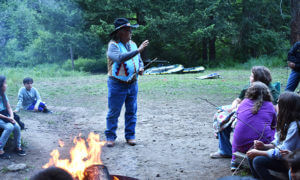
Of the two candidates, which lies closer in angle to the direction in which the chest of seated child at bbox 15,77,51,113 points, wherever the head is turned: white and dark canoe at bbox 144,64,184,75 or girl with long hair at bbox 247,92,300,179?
the girl with long hair

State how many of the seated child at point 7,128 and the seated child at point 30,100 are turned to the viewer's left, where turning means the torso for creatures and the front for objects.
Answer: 0

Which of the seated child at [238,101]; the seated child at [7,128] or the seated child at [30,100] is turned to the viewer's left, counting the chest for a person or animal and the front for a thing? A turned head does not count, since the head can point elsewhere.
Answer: the seated child at [238,101]

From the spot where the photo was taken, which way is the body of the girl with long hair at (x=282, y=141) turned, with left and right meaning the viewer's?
facing to the left of the viewer

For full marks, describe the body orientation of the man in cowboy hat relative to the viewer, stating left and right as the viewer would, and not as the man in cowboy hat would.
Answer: facing the viewer and to the right of the viewer

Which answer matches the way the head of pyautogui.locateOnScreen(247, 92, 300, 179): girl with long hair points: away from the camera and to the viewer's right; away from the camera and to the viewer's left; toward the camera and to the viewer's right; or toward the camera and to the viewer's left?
away from the camera and to the viewer's left

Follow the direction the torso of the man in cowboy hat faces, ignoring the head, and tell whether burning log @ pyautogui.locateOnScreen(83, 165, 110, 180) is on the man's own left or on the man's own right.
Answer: on the man's own right

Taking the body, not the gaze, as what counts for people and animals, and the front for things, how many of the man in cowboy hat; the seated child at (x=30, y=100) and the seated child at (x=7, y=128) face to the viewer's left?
0

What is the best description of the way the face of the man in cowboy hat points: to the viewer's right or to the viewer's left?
to the viewer's right

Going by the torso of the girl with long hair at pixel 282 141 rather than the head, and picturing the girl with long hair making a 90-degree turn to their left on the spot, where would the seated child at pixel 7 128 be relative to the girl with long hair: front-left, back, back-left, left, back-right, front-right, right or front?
right

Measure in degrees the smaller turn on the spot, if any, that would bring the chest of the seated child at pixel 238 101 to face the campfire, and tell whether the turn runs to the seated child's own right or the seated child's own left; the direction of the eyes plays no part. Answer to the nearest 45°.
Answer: approximately 45° to the seated child's own left

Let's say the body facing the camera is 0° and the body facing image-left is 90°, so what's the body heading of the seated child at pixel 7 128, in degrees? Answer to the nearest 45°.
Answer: approximately 315°

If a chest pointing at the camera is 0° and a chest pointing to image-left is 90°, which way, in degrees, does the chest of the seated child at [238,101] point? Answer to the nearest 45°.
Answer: approximately 90°

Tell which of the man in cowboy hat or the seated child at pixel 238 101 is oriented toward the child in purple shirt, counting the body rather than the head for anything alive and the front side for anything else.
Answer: the man in cowboy hat
